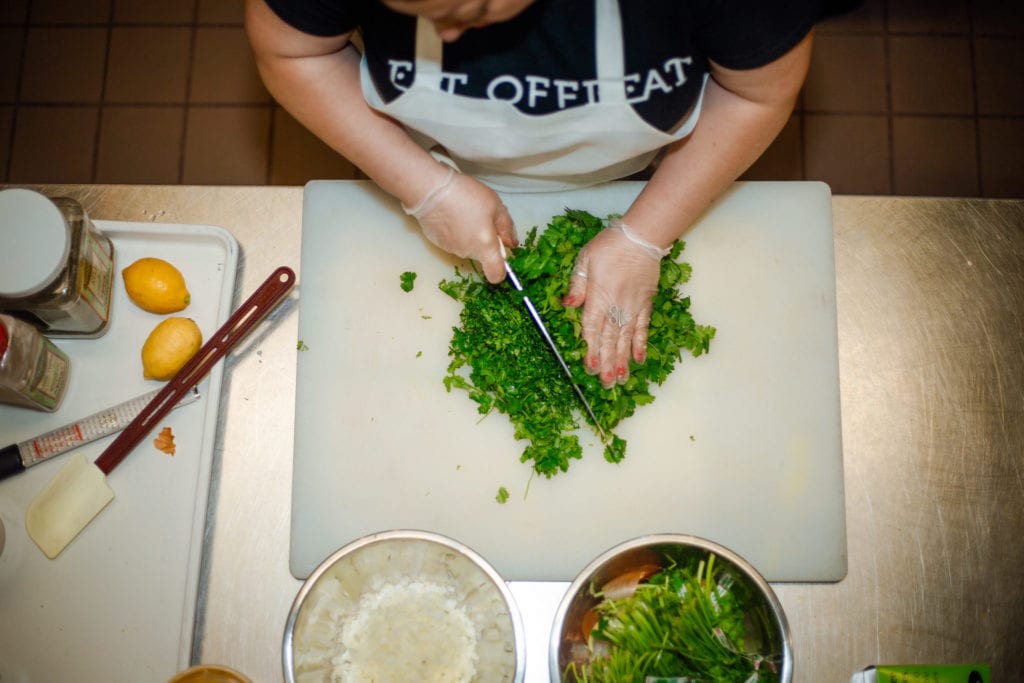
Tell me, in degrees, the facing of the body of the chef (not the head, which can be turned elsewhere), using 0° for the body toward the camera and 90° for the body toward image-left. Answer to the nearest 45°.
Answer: approximately 0°

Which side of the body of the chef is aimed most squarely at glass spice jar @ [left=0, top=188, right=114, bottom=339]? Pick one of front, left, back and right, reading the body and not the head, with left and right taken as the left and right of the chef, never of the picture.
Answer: right

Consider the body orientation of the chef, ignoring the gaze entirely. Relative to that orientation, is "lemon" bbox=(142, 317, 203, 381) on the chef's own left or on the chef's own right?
on the chef's own right
